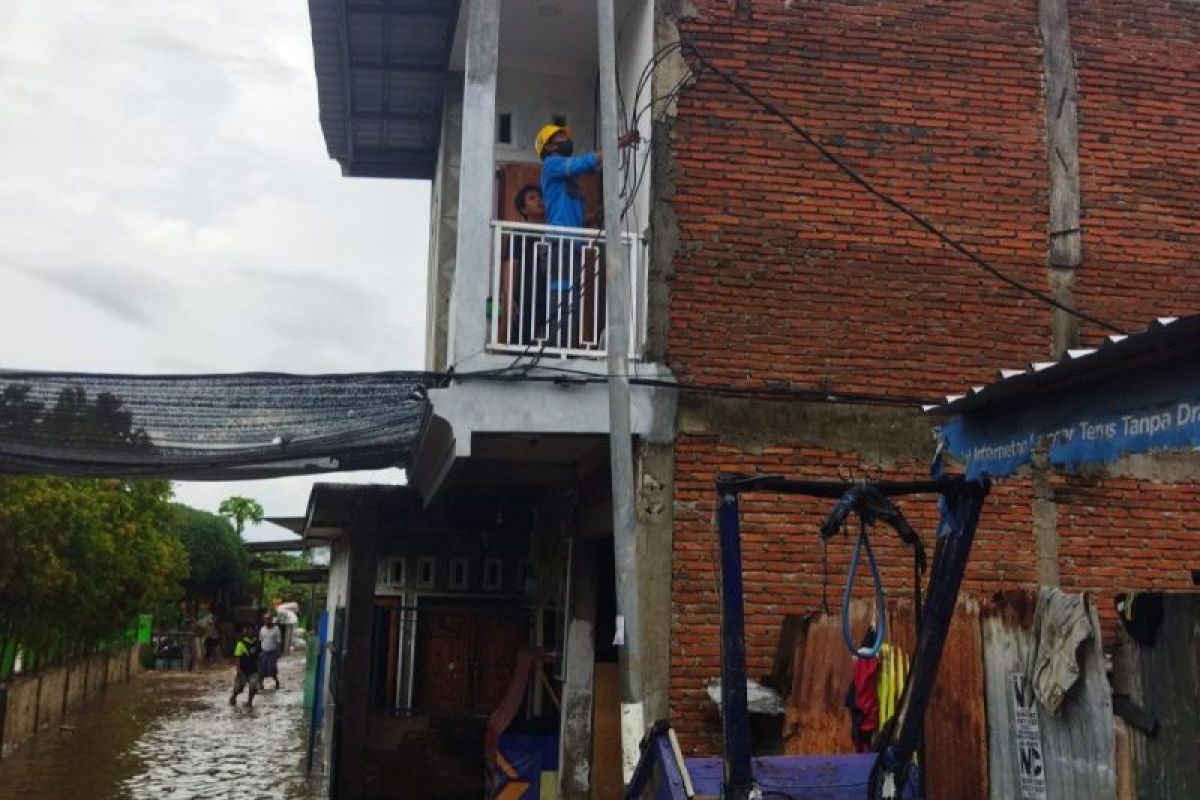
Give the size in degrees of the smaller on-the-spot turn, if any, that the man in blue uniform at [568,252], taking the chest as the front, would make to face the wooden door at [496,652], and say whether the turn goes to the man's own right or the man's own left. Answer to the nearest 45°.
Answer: approximately 90° to the man's own left

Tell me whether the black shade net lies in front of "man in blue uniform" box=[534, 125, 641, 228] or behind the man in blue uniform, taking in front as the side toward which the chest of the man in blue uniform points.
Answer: behind

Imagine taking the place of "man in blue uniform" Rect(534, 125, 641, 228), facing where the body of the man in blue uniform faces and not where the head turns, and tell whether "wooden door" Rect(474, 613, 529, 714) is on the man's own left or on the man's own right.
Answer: on the man's own left

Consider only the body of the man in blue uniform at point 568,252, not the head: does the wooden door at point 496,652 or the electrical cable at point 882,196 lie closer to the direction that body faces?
the electrical cable

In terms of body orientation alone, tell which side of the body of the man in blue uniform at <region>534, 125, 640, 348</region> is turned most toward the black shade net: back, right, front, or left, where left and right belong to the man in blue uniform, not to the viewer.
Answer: back

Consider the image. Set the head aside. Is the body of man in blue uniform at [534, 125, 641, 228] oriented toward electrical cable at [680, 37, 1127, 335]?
yes

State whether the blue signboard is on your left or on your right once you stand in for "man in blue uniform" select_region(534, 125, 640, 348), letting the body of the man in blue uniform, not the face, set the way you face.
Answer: on your right

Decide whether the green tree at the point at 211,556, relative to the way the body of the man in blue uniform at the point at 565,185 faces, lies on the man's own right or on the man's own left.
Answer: on the man's own left

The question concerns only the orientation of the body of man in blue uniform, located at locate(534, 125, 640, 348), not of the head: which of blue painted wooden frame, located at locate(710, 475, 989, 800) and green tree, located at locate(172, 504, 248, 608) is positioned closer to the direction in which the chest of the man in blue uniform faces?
the blue painted wooden frame

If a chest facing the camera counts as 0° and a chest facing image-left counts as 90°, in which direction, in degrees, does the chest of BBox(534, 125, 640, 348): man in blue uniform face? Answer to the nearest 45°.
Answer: approximately 270°
